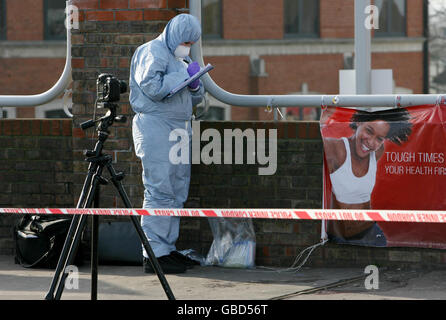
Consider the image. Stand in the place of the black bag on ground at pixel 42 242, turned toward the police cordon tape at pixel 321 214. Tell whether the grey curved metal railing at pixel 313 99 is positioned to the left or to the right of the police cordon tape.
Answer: left

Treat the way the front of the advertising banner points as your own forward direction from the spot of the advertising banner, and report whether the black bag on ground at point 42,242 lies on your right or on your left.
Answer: on your right

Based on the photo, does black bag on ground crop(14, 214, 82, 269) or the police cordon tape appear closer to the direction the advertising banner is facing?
the police cordon tape

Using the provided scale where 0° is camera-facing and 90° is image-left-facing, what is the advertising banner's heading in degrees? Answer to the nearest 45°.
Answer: approximately 0°

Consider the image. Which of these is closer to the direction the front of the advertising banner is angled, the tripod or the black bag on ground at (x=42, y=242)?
the tripod

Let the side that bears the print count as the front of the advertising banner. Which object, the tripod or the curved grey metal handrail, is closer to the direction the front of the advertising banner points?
the tripod

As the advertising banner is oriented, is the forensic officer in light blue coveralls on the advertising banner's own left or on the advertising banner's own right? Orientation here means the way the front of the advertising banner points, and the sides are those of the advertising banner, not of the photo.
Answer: on the advertising banner's own right
